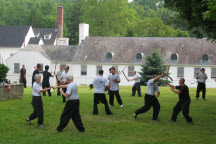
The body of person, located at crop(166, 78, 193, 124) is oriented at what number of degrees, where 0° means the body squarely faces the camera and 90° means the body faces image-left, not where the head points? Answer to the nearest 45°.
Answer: approximately 90°

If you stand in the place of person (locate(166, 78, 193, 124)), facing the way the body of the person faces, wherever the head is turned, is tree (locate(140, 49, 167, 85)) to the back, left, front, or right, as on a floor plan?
right
